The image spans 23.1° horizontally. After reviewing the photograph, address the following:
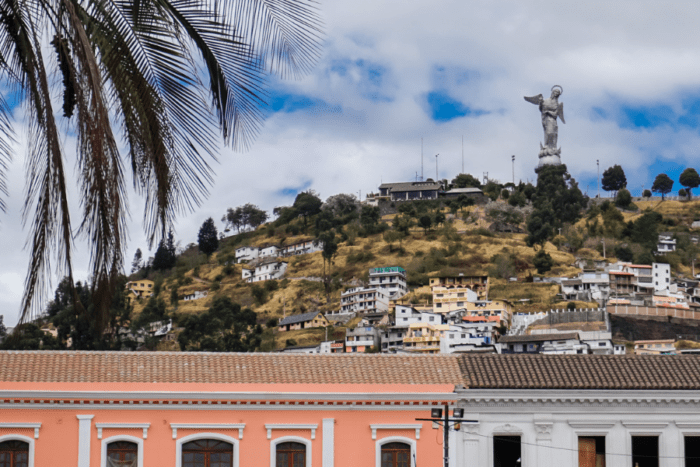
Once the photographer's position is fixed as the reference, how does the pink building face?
facing the viewer
